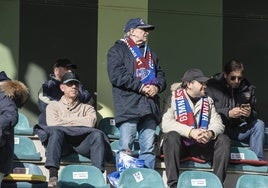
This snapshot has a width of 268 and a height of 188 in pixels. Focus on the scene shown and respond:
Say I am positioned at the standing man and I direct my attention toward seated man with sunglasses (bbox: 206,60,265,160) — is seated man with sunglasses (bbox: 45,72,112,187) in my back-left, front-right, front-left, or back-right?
back-left

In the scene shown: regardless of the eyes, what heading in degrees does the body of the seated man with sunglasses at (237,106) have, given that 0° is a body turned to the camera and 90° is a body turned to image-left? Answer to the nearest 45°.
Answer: approximately 315°

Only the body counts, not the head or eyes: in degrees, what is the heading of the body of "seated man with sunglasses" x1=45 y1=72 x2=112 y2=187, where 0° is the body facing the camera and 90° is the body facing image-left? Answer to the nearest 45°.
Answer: approximately 0°

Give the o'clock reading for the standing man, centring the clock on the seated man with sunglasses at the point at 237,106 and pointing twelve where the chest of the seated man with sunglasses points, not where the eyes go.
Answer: The standing man is roughly at 3 o'clock from the seated man with sunglasses.

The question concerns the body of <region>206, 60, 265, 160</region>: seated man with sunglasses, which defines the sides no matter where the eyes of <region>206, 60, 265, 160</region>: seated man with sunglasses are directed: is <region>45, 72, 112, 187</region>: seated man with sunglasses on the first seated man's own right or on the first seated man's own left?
on the first seated man's own right

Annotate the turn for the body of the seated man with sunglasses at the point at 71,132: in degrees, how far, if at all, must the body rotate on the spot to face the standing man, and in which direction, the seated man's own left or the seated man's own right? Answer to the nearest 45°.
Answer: approximately 90° to the seated man's own left

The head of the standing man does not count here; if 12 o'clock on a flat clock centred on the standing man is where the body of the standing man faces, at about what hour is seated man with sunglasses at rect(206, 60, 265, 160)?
The seated man with sunglasses is roughly at 9 o'clock from the standing man.
